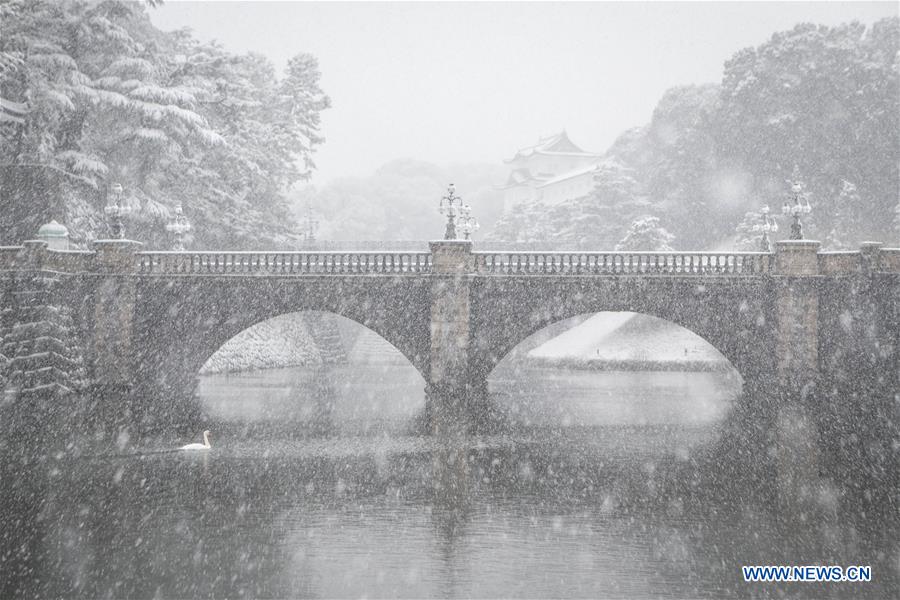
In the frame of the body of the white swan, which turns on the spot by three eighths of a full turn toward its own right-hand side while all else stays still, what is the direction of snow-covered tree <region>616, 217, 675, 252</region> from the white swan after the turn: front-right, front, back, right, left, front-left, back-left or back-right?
back

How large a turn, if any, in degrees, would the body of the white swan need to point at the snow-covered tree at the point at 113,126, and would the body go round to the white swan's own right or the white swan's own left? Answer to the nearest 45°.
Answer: approximately 90° to the white swan's own left

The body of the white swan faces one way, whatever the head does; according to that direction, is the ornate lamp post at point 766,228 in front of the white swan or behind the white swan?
in front

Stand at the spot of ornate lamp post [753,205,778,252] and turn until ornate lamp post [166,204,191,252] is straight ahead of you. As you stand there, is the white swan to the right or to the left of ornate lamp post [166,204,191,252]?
left

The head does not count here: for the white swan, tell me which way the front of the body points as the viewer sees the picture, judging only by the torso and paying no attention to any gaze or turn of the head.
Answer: to the viewer's right

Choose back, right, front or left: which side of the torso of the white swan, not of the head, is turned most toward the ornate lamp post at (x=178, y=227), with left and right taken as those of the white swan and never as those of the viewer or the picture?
left

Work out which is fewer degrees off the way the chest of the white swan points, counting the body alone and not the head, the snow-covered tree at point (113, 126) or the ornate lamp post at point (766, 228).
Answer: the ornate lamp post
